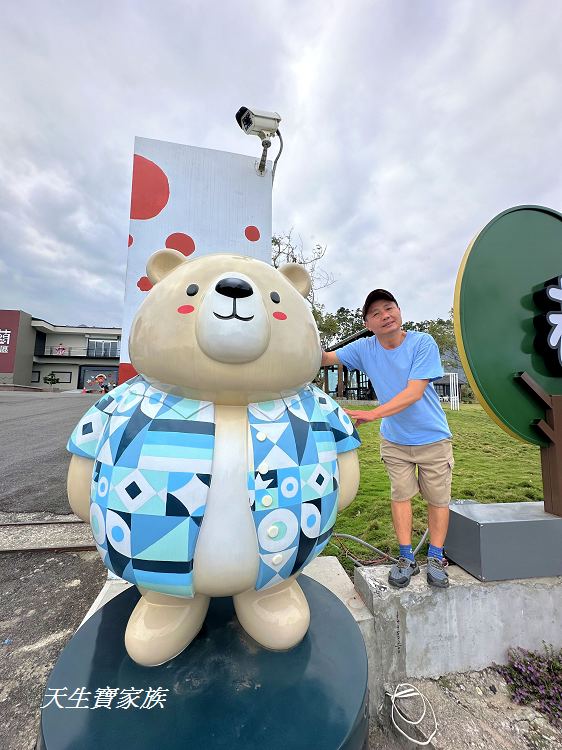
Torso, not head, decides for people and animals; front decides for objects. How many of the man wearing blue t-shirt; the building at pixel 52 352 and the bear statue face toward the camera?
3

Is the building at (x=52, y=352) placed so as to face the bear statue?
yes

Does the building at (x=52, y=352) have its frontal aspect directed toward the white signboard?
yes

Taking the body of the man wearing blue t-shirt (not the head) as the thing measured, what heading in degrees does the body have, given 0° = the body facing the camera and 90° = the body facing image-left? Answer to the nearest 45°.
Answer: approximately 0°

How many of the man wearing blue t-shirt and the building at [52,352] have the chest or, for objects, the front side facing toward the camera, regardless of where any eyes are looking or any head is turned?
2

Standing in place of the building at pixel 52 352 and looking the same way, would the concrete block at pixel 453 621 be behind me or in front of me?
in front

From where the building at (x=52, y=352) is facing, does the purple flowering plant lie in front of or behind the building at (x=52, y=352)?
in front

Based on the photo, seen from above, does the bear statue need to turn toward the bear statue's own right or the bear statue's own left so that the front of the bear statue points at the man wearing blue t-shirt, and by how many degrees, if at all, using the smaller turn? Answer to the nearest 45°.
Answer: approximately 135° to the bear statue's own left

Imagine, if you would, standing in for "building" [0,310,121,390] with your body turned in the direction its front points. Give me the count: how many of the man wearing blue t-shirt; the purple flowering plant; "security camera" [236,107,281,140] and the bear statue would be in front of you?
4

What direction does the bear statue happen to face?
toward the camera

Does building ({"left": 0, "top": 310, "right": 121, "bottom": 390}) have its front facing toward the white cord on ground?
yes
